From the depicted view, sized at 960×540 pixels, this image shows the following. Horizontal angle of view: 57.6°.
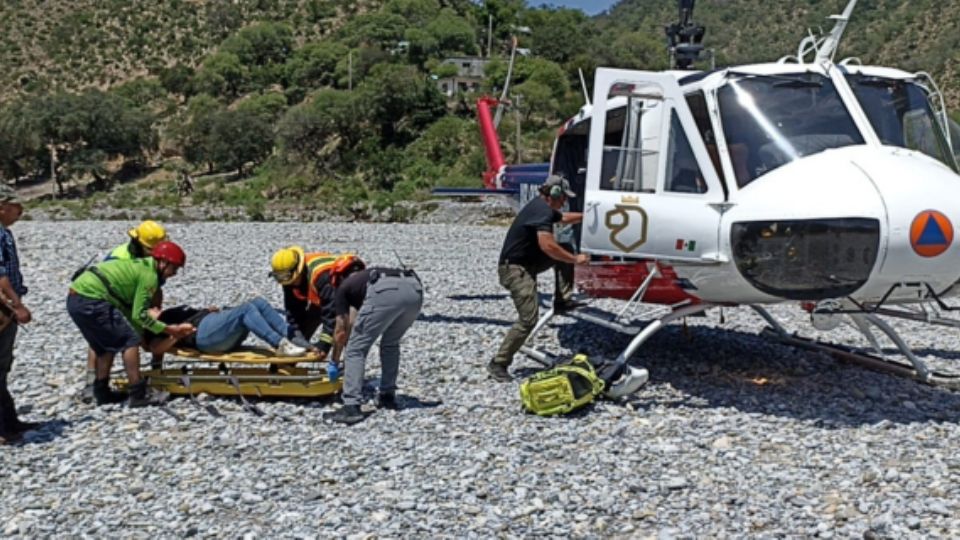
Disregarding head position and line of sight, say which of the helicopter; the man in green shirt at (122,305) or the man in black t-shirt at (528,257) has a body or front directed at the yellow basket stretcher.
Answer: the man in green shirt

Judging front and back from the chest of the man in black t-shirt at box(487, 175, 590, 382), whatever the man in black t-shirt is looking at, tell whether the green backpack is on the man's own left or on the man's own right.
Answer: on the man's own right

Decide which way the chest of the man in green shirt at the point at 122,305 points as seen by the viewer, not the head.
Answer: to the viewer's right

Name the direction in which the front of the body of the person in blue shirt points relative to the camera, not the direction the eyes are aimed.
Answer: to the viewer's right

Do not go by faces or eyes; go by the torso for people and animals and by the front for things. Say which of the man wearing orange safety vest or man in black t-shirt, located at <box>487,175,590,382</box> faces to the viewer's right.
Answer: the man in black t-shirt

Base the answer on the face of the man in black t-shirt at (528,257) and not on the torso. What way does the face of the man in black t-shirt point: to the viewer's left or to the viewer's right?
to the viewer's right

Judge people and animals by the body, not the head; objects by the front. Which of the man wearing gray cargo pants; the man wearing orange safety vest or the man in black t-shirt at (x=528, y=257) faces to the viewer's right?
the man in black t-shirt

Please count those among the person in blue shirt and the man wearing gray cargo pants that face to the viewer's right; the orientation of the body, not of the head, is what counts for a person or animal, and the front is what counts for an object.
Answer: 1

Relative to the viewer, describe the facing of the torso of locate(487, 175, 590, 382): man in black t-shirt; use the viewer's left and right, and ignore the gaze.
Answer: facing to the right of the viewer

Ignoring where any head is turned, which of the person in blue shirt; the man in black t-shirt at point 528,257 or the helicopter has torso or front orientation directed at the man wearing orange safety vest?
the person in blue shirt

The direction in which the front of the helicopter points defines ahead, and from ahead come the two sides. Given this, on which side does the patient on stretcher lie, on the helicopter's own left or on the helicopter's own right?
on the helicopter's own right

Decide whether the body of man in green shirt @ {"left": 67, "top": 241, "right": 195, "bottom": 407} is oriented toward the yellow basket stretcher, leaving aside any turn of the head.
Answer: yes

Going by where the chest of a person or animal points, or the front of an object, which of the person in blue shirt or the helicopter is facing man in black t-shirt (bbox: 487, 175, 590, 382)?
the person in blue shirt

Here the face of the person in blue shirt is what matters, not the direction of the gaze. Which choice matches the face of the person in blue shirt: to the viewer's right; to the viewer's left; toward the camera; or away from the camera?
to the viewer's right

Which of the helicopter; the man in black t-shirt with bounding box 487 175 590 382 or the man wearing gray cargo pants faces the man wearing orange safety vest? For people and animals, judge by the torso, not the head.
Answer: the man wearing gray cargo pants
